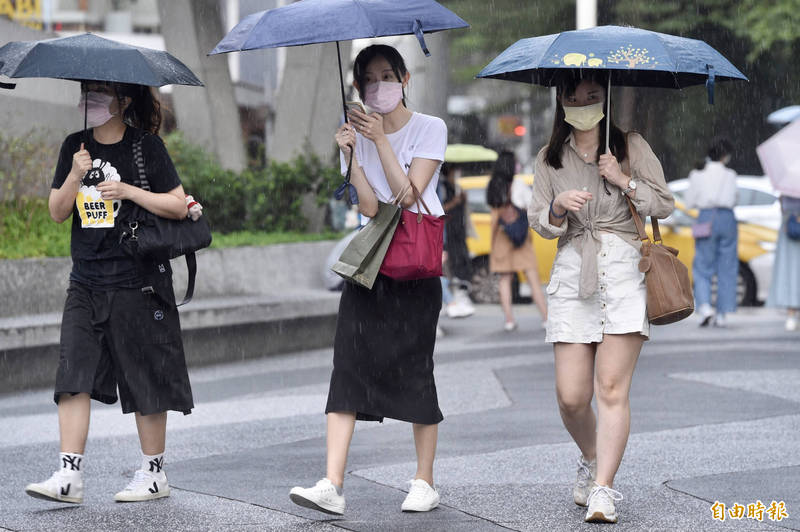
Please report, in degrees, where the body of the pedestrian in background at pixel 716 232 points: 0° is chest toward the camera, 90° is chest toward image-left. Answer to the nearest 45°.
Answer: approximately 180°

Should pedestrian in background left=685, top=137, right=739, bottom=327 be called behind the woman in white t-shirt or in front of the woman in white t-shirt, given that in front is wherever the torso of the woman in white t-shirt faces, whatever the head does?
behind

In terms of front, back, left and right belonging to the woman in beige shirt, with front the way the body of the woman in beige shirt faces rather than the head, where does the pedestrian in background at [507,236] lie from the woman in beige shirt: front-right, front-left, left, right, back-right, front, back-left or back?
back

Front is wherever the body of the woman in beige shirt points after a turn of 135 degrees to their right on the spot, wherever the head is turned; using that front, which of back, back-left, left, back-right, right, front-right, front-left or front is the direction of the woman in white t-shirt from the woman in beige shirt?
front-left

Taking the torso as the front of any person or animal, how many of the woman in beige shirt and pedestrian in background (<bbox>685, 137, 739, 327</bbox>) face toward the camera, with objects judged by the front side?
1

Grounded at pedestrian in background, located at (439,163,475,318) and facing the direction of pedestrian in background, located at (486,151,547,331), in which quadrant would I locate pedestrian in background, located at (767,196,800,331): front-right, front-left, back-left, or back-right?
front-left

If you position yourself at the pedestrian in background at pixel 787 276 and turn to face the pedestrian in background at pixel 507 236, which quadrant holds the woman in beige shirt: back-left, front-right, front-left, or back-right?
front-left

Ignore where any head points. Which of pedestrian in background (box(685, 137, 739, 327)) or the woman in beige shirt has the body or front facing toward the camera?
the woman in beige shirt

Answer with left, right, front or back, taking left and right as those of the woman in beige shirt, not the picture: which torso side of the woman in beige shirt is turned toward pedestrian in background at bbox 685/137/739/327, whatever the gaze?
back

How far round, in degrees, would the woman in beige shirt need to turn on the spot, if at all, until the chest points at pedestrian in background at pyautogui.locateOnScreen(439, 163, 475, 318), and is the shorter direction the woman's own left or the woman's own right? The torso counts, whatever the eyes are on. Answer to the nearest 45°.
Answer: approximately 180°

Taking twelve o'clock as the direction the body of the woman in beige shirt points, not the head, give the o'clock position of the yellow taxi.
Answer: The yellow taxi is roughly at 6 o'clock from the woman in beige shirt.

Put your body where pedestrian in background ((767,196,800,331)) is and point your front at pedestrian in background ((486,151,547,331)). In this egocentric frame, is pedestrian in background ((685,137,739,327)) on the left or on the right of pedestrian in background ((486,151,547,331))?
right

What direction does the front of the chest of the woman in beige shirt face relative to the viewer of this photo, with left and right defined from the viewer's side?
facing the viewer
